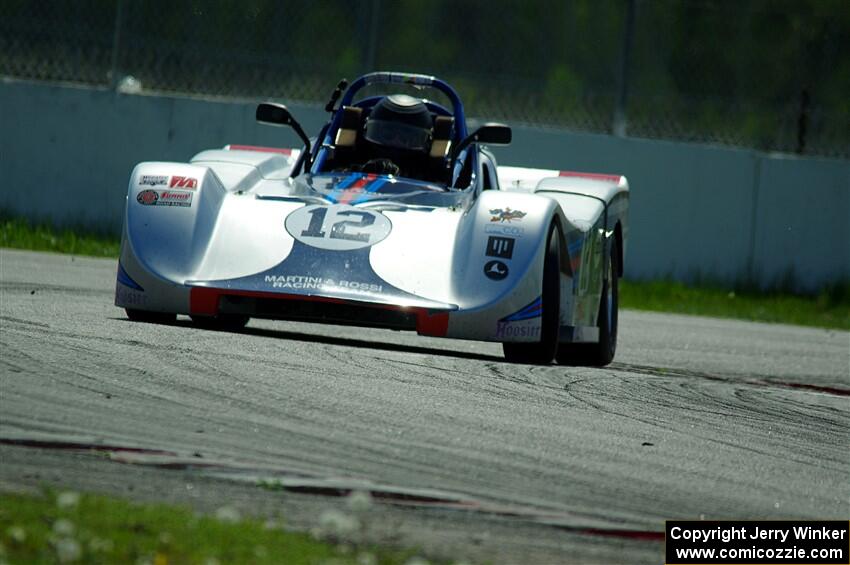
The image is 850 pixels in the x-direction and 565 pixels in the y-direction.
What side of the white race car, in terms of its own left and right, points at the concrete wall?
back

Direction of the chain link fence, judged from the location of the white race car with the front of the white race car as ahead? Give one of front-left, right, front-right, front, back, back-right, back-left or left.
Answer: back

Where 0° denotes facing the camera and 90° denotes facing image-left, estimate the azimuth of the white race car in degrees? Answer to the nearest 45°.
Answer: approximately 0°
